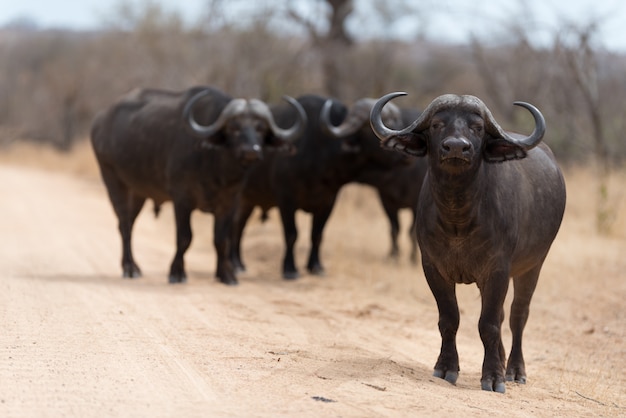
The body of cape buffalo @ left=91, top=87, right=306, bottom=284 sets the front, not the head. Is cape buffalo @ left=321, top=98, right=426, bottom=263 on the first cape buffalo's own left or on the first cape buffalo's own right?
on the first cape buffalo's own left

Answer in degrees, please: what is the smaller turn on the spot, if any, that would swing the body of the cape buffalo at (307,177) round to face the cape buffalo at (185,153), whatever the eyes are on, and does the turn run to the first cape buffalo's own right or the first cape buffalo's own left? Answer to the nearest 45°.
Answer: approximately 90° to the first cape buffalo's own right

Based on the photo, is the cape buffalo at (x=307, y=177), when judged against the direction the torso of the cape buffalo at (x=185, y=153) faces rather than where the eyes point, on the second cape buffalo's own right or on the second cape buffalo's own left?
on the second cape buffalo's own left

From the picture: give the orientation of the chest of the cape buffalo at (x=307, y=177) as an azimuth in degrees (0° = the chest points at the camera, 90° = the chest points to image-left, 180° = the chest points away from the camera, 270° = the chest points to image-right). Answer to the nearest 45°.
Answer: approximately 315°

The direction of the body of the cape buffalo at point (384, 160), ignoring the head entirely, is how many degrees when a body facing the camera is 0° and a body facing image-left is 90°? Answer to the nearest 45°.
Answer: approximately 45°
